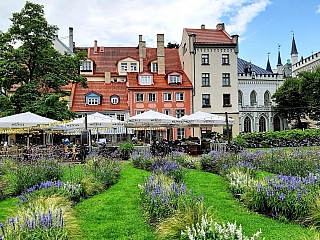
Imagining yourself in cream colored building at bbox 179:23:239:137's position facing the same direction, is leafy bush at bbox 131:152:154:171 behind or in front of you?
in front

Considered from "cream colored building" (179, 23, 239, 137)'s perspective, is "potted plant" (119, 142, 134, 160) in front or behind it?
in front

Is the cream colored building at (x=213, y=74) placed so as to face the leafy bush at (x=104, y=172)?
yes

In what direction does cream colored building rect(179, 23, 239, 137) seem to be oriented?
toward the camera

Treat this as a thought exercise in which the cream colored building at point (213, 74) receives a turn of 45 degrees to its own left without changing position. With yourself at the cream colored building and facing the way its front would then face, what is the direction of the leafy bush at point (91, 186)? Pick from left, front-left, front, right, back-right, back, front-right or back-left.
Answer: front-right

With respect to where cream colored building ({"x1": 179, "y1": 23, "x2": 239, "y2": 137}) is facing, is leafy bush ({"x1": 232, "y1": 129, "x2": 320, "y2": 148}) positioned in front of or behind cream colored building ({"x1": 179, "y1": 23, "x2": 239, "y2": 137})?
in front

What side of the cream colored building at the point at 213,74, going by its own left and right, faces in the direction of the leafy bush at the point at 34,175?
front

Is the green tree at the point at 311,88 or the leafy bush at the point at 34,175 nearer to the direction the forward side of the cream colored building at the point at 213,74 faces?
the leafy bush

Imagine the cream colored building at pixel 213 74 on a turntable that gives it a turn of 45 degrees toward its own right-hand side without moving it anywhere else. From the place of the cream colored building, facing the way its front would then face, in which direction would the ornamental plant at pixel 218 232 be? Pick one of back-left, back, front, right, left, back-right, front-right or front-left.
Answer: front-left

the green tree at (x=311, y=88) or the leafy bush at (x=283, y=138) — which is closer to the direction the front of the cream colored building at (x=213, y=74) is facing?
the leafy bush
